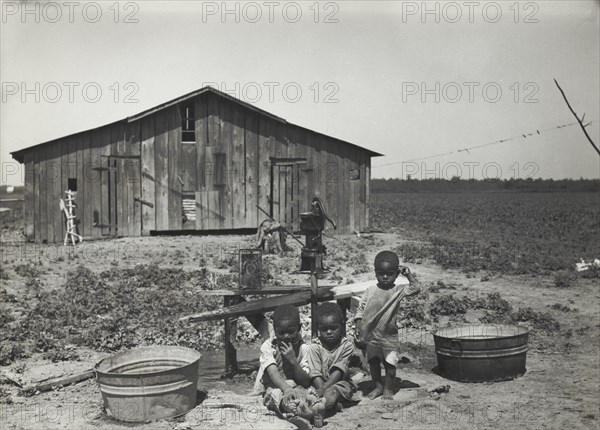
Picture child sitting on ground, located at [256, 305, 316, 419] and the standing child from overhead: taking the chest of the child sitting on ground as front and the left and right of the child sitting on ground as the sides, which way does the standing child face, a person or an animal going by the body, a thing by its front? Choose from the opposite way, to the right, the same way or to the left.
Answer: the same way

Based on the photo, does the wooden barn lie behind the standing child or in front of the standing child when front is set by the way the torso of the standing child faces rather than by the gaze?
behind

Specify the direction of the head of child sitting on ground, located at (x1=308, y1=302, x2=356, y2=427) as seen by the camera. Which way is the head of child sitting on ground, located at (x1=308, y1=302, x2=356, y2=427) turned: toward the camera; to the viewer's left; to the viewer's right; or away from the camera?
toward the camera

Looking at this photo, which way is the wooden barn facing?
toward the camera

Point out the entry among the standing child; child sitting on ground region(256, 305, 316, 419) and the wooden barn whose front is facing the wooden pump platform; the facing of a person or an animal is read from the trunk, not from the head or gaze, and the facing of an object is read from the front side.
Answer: the wooden barn

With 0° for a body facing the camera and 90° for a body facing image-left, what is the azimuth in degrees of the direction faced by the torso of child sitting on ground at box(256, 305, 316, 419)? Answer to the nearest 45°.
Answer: approximately 0°

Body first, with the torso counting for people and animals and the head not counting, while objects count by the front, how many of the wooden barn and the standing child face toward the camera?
2

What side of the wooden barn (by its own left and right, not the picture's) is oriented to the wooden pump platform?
front

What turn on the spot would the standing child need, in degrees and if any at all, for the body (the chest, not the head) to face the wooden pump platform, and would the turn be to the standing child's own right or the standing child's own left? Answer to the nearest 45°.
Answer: approximately 90° to the standing child's own right

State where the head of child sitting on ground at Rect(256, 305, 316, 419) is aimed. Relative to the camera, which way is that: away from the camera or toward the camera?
toward the camera

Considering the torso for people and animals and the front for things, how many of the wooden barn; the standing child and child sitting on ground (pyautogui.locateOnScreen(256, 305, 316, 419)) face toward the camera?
3

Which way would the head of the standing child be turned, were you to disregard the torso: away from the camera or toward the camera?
toward the camera

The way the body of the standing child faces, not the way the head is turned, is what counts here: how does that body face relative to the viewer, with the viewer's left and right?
facing the viewer

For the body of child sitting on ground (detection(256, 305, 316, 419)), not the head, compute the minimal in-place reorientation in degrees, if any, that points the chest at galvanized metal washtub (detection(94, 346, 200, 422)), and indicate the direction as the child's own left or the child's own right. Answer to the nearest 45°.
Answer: approximately 90° to the child's own right

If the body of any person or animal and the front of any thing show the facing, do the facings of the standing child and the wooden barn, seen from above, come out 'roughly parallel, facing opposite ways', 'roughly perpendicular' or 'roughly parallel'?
roughly parallel

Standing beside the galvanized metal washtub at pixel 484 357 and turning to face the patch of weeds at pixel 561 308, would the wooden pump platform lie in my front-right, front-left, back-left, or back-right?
back-left

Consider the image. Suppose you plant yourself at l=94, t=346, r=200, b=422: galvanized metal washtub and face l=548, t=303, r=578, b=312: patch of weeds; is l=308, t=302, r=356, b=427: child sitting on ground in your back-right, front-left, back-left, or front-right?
front-right

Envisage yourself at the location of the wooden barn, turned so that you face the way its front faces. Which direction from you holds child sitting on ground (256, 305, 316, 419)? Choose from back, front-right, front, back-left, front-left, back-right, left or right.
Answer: front
